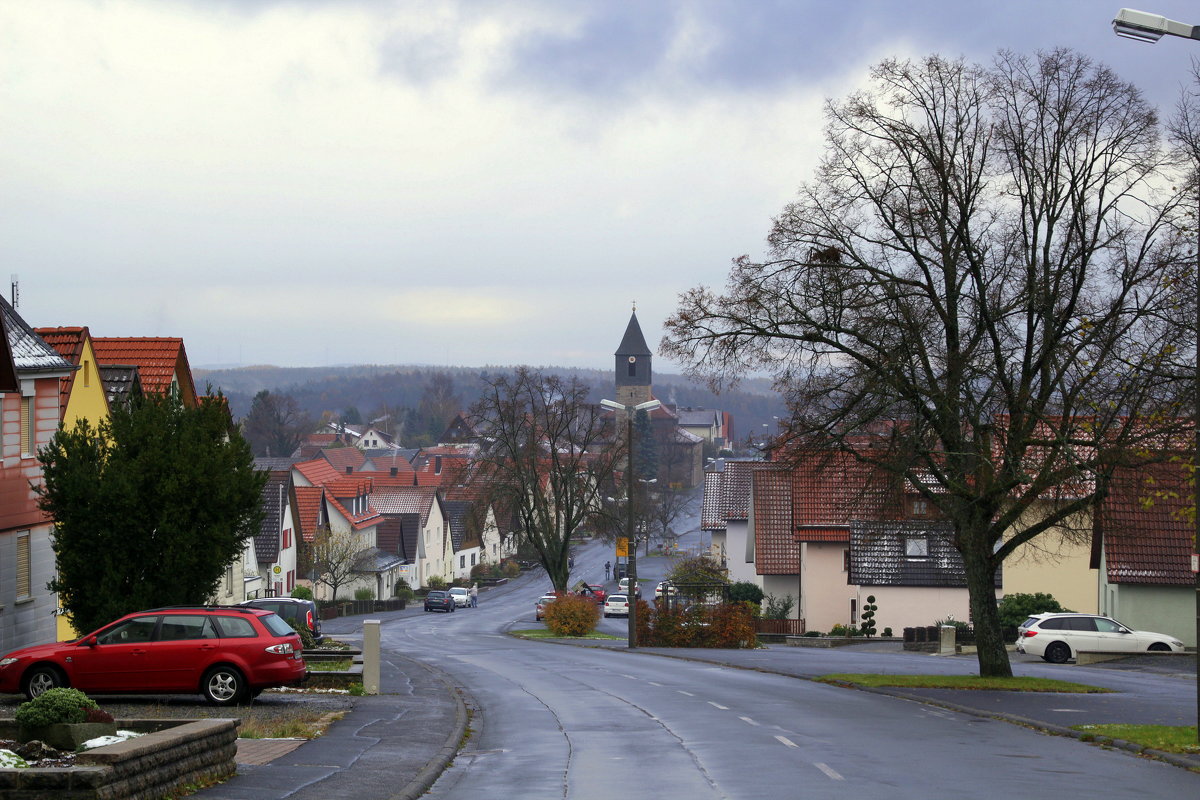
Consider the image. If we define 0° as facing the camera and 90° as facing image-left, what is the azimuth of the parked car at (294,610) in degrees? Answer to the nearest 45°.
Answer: approximately 90°

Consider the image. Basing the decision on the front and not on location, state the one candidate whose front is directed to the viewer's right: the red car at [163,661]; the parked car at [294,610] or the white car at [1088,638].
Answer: the white car

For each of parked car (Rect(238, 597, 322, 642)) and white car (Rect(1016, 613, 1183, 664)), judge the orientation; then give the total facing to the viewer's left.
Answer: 1

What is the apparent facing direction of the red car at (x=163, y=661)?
to the viewer's left

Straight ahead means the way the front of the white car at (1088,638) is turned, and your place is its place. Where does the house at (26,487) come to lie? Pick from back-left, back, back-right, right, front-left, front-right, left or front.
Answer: back-right

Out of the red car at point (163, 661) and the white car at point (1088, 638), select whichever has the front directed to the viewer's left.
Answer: the red car

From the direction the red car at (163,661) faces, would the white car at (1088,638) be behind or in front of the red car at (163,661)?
behind

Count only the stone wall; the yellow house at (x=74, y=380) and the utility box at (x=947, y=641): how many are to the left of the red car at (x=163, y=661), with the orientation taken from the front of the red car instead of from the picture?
1

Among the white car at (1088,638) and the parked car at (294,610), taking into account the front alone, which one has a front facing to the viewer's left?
the parked car

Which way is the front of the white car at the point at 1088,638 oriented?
to the viewer's right

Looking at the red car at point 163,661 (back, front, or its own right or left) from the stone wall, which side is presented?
left

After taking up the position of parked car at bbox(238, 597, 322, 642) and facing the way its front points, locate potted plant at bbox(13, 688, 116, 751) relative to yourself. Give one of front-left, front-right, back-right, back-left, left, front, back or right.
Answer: left
